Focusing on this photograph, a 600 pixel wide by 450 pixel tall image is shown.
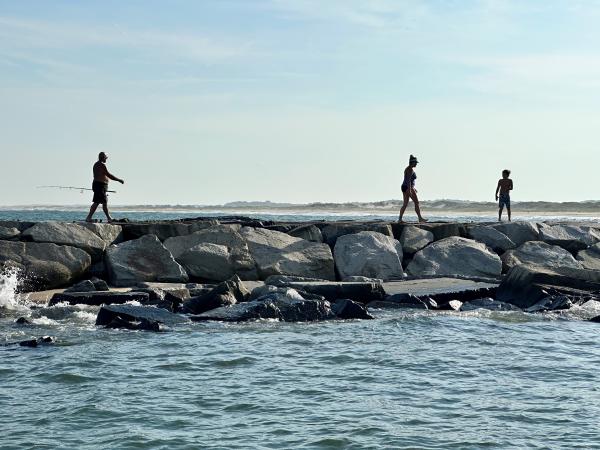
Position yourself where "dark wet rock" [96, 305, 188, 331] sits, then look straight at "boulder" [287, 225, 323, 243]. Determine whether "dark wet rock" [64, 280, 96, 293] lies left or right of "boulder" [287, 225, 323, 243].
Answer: left

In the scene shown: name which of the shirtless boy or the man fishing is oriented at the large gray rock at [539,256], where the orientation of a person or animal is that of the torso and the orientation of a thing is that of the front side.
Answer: the man fishing

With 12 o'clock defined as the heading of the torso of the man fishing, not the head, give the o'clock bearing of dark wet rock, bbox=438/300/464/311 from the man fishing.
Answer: The dark wet rock is roughly at 1 o'clock from the man fishing.

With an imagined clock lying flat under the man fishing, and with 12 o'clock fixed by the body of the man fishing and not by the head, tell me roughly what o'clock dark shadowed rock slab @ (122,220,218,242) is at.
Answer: The dark shadowed rock slab is roughly at 1 o'clock from the man fishing.

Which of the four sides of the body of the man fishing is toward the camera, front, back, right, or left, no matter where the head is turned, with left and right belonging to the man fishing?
right

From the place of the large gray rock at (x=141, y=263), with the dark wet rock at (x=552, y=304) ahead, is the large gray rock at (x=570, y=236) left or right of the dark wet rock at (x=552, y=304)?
left

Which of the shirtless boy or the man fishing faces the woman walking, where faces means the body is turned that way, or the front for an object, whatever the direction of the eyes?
the man fishing
